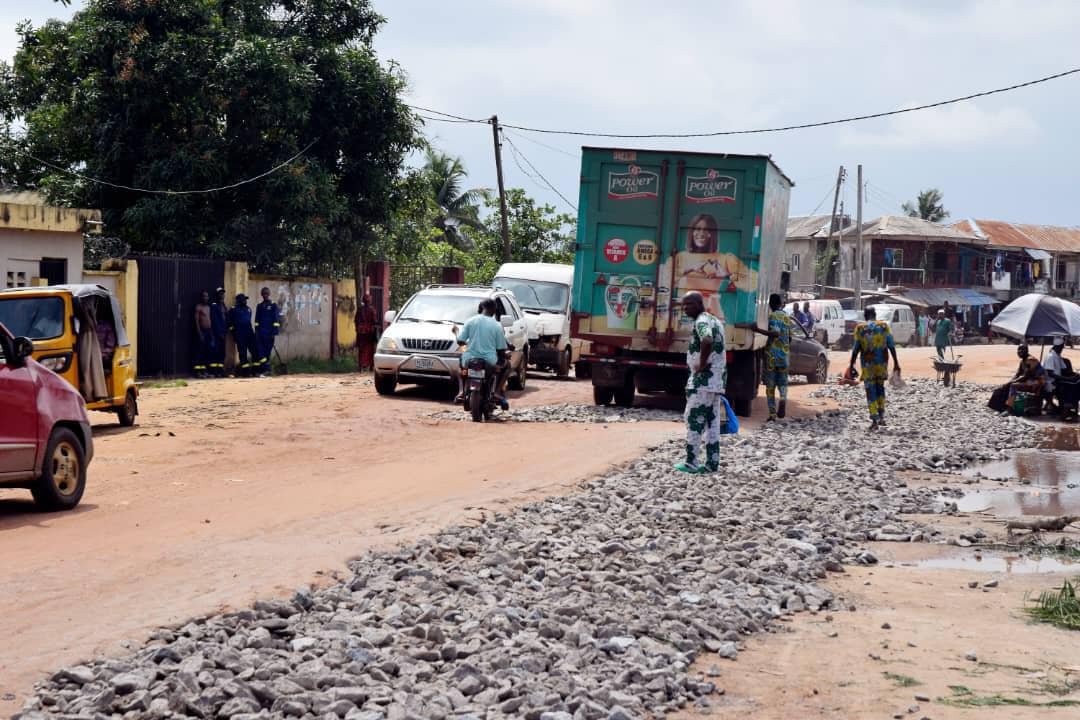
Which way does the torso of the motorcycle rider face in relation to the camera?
away from the camera

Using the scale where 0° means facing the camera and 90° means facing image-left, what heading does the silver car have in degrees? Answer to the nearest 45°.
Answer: approximately 45°

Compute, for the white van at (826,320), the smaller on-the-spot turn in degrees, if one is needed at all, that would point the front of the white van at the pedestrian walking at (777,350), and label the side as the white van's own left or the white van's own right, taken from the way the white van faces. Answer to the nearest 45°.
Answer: approximately 45° to the white van's own left

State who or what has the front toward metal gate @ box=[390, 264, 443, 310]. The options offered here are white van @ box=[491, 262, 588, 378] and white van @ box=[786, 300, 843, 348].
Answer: white van @ box=[786, 300, 843, 348]

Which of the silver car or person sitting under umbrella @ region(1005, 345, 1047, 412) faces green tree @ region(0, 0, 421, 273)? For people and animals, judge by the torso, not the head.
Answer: the person sitting under umbrella

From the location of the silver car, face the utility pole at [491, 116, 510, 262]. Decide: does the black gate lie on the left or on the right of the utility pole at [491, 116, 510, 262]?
left

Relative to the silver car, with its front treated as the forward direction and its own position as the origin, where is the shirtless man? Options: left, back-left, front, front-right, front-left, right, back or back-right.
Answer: right

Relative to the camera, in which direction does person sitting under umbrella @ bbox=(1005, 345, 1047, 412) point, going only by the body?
to the viewer's left

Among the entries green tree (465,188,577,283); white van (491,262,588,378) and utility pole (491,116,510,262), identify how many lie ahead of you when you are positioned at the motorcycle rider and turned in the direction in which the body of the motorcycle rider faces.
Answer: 3

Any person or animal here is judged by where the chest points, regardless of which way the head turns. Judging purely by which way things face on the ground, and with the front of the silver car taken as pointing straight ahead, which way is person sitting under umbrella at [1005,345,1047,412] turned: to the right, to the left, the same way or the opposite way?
to the right

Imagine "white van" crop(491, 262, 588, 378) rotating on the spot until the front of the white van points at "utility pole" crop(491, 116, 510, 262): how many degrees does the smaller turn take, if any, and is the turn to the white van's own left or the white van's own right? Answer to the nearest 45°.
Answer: approximately 135° to the white van's own right

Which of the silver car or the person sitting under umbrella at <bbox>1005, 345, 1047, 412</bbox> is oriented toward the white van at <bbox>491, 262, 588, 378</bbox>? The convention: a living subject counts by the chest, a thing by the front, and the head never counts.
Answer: the person sitting under umbrella

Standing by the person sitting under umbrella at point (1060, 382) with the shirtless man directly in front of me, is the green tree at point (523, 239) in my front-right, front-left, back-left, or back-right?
front-right

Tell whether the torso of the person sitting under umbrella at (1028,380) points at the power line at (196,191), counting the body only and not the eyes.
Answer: yes
